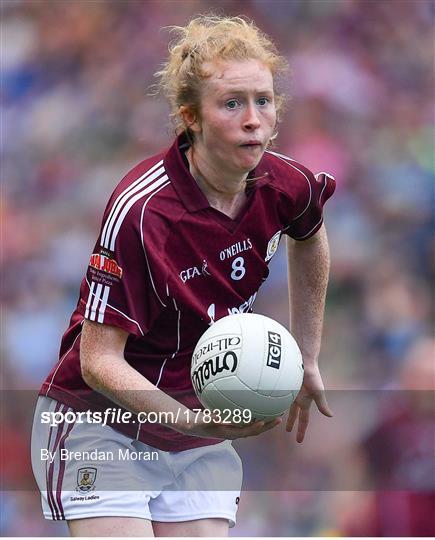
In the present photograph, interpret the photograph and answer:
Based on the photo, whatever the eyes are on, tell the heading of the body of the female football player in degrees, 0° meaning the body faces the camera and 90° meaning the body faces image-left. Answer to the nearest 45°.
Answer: approximately 315°
